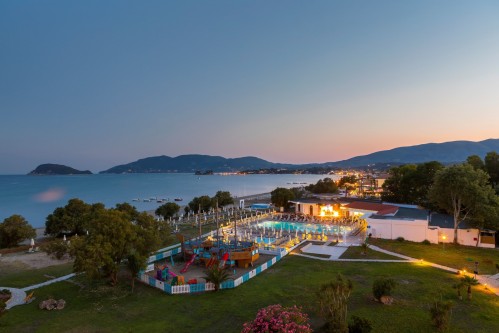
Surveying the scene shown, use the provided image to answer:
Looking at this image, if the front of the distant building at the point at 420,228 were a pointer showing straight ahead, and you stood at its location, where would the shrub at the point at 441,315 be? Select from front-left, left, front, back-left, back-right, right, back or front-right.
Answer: front-left

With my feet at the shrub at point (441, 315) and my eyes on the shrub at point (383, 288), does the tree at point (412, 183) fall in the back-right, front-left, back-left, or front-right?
front-right

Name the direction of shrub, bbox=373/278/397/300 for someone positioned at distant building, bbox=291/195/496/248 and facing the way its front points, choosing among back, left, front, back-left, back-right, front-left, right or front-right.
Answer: front-left

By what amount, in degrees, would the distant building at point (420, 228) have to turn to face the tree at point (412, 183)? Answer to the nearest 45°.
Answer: approximately 135° to its right

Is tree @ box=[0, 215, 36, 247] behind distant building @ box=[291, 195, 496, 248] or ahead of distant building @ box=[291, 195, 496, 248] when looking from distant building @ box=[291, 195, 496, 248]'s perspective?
ahead

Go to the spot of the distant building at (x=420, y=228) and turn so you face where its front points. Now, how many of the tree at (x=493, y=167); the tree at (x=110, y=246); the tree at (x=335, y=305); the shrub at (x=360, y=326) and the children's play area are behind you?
1

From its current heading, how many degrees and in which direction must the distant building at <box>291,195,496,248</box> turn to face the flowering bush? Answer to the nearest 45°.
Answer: approximately 45° to its left

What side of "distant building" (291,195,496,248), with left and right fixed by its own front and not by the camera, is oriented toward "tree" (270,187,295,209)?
right

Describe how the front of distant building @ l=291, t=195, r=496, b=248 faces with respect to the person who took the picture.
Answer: facing the viewer and to the left of the viewer

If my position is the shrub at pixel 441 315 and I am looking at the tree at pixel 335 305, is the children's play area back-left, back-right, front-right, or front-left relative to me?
front-right

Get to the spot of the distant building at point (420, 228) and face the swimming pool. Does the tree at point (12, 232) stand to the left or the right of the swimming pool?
left

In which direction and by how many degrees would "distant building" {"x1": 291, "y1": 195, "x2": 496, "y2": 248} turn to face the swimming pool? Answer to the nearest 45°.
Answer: approximately 45° to its right
